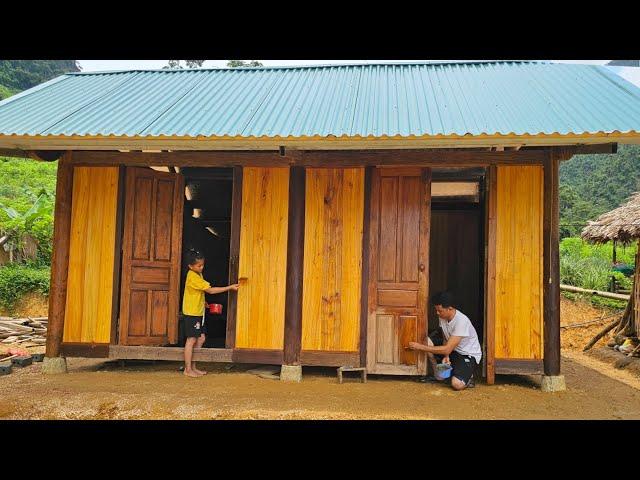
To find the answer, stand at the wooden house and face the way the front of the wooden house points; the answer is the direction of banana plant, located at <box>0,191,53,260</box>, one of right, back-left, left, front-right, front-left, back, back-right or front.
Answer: back-right

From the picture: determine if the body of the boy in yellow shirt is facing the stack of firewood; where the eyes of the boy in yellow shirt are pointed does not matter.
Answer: no

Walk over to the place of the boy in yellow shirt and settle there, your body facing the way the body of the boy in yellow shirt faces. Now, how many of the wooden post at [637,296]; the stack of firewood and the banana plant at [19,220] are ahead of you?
1

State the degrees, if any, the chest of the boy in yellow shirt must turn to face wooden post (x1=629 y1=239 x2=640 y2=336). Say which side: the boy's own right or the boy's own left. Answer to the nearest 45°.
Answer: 0° — they already face it

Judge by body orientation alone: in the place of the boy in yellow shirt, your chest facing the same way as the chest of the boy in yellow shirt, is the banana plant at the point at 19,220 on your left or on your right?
on your left

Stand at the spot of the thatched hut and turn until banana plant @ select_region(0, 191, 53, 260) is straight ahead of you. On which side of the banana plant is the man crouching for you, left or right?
left

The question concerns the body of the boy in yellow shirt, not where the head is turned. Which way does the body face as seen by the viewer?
to the viewer's right

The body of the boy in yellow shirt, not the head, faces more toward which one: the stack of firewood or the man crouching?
the man crouching

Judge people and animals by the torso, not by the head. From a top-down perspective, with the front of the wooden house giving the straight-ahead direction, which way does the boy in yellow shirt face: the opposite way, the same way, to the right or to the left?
to the left

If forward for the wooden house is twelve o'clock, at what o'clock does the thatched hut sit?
The thatched hut is roughly at 8 o'clock from the wooden house.

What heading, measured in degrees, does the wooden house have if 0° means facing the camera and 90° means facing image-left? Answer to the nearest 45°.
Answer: approximately 0°

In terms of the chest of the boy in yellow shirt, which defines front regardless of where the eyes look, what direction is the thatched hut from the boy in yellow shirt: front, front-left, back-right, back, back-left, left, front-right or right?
front
